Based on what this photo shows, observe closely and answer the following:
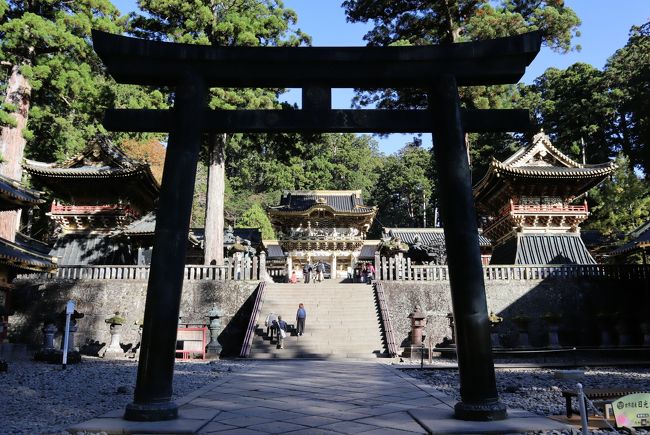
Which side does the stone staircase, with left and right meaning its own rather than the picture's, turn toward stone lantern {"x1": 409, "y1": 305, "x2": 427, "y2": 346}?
left

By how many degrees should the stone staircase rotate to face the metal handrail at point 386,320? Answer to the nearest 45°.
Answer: approximately 90° to its left

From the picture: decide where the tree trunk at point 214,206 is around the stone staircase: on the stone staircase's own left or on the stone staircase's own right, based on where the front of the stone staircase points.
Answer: on the stone staircase's own right

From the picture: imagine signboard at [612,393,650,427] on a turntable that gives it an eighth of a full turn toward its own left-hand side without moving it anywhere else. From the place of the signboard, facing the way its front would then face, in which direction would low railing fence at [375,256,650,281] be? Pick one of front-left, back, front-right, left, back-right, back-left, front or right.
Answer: back-left

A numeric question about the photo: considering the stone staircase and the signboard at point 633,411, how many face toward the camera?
2

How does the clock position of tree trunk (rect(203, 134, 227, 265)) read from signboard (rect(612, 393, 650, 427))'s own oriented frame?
The tree trunk is roughly at 4 o'clock from the signboard.

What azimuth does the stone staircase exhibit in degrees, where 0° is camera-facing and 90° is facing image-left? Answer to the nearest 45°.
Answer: approximately 0°

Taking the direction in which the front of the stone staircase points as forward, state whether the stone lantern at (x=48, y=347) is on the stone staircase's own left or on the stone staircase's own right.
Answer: on the stone staircase's own right

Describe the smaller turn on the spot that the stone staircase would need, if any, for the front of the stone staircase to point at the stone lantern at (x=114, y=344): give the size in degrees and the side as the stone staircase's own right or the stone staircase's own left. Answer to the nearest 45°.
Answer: approximately 90° to the stone staircase's own right
